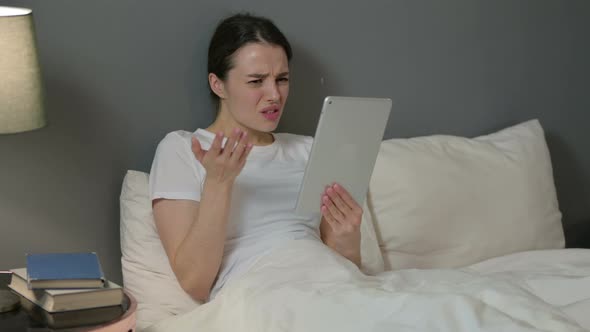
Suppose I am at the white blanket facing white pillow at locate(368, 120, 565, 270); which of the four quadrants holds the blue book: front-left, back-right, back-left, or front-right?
back-left

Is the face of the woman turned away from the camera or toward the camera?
toward the camera

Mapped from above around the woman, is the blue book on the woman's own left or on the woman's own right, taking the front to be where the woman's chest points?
on the woman's own right

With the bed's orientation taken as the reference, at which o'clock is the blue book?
The blue book is roughly at 2 o'clock from the bed.

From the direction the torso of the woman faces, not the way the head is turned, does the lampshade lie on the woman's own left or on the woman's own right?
on the woman's own right

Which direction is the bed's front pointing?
toward the camera

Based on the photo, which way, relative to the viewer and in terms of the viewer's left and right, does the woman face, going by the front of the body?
facing the viewer and to the right of the viewer

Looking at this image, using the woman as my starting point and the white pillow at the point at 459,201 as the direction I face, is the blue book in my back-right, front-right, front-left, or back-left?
back-right
